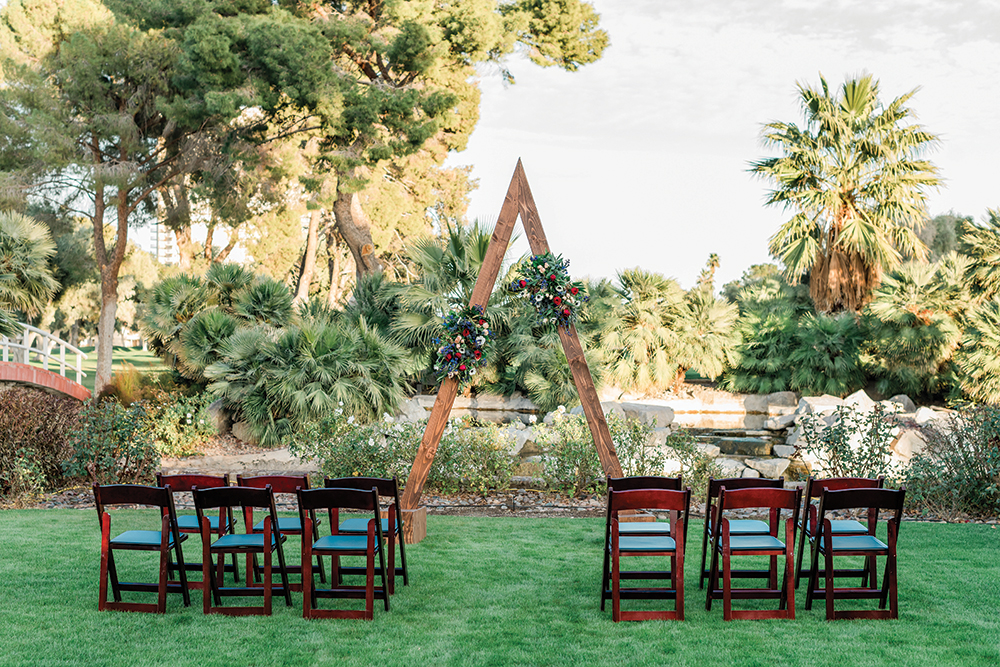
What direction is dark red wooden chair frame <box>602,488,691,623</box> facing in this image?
away from the camera

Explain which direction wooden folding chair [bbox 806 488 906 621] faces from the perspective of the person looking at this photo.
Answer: facing away from the viewer and to the left of the viewer

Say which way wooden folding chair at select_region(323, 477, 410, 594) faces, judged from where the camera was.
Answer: facing away from the viewer

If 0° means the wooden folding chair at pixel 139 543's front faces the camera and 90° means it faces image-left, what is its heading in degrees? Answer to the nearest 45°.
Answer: approximately 225°

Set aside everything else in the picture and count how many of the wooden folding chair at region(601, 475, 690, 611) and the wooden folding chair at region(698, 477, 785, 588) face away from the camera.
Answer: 2

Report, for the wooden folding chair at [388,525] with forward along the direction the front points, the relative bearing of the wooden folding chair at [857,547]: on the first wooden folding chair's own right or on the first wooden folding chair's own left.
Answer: on the first wooden folding chair's own right

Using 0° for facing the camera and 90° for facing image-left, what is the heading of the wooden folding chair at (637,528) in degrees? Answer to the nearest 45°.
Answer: approximately 180°

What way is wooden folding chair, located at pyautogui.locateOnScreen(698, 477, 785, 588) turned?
away from the camera

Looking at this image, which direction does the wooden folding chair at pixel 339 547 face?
away from the camera
